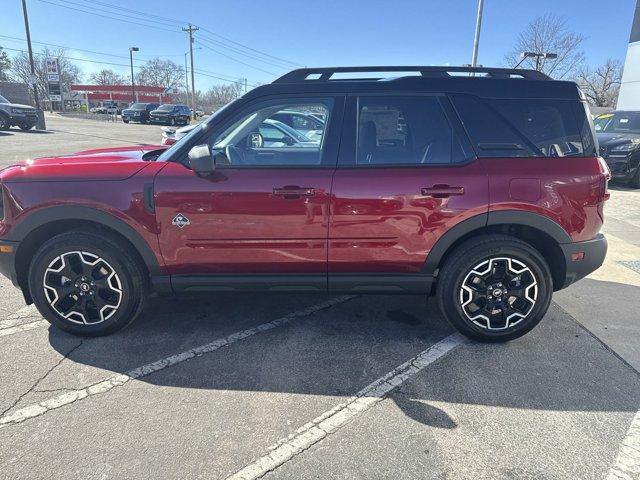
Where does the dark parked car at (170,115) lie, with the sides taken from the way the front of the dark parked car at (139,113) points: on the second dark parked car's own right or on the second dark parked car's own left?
on the second dark parked car's own left

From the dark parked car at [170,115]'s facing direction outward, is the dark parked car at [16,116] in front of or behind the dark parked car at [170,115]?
in front

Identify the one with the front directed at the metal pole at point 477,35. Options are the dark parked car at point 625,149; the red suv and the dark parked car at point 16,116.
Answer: the dark parked car at point 16,116

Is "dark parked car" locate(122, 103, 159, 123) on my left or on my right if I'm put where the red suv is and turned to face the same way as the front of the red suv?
on my right

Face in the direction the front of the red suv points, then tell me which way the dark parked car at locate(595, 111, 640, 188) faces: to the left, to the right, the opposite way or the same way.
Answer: to the left

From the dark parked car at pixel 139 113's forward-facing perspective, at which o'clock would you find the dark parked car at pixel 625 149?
the dark parked car at pixel 625 149 is roughly at 10 o'clock from the dark parked car at pixel 139 113.

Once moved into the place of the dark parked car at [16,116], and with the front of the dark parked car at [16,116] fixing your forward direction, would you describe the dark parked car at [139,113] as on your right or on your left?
on your left

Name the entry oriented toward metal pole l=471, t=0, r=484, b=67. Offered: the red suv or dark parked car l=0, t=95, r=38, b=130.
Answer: the dark parked car

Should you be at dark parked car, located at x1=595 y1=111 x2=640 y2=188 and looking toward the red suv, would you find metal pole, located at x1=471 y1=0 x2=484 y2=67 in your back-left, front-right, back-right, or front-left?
back-right

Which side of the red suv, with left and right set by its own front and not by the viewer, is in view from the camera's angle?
left

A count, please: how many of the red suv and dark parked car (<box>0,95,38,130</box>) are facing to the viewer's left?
1

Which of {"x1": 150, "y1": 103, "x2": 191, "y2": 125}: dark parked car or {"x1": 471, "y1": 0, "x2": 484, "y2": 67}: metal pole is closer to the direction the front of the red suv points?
the dark parked car

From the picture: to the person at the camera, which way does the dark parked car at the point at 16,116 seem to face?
facing the viewer and to the right of the viewer

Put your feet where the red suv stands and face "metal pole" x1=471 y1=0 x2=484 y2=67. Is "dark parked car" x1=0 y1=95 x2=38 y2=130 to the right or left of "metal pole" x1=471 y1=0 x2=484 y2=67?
left

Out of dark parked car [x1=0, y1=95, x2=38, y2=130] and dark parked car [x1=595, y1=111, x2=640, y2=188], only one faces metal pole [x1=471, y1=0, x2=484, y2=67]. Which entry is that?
dark parked car [x1=0, y1=95, x2=38, y2=130]

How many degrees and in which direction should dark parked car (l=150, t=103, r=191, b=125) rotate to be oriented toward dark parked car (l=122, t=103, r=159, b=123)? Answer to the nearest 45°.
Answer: approximately 90° to its right

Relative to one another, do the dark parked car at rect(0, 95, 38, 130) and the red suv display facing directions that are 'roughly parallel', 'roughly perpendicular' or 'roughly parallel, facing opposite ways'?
roughly parallel, facing opposite ways

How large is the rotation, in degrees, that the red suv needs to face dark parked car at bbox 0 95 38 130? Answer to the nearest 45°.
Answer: approximately 45° to its right
